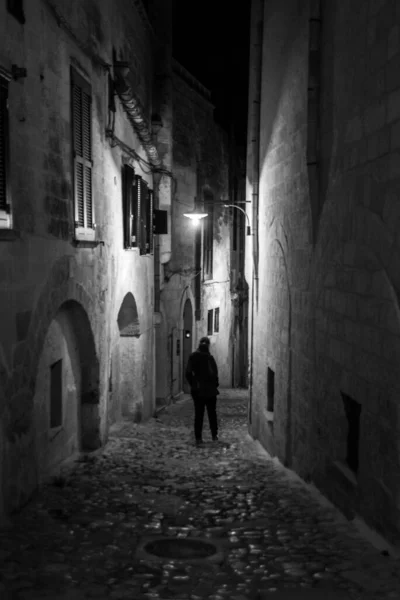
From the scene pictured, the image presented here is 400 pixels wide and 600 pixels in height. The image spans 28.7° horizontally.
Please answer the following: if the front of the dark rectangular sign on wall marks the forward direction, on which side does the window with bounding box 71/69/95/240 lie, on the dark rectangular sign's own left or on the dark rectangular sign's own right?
on the dark rectangular sign's own right

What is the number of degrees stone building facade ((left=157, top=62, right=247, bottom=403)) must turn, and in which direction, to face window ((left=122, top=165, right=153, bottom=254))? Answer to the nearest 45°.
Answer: approximately 45° to its right

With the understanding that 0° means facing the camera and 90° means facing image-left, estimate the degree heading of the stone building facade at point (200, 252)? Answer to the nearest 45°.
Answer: approximately 315°

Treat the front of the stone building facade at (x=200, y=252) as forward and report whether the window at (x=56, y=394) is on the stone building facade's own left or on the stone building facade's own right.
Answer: on the stone building facade's own right

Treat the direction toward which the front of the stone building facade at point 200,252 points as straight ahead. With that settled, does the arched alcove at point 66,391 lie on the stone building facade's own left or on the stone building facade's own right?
on the stone building facade's own right
